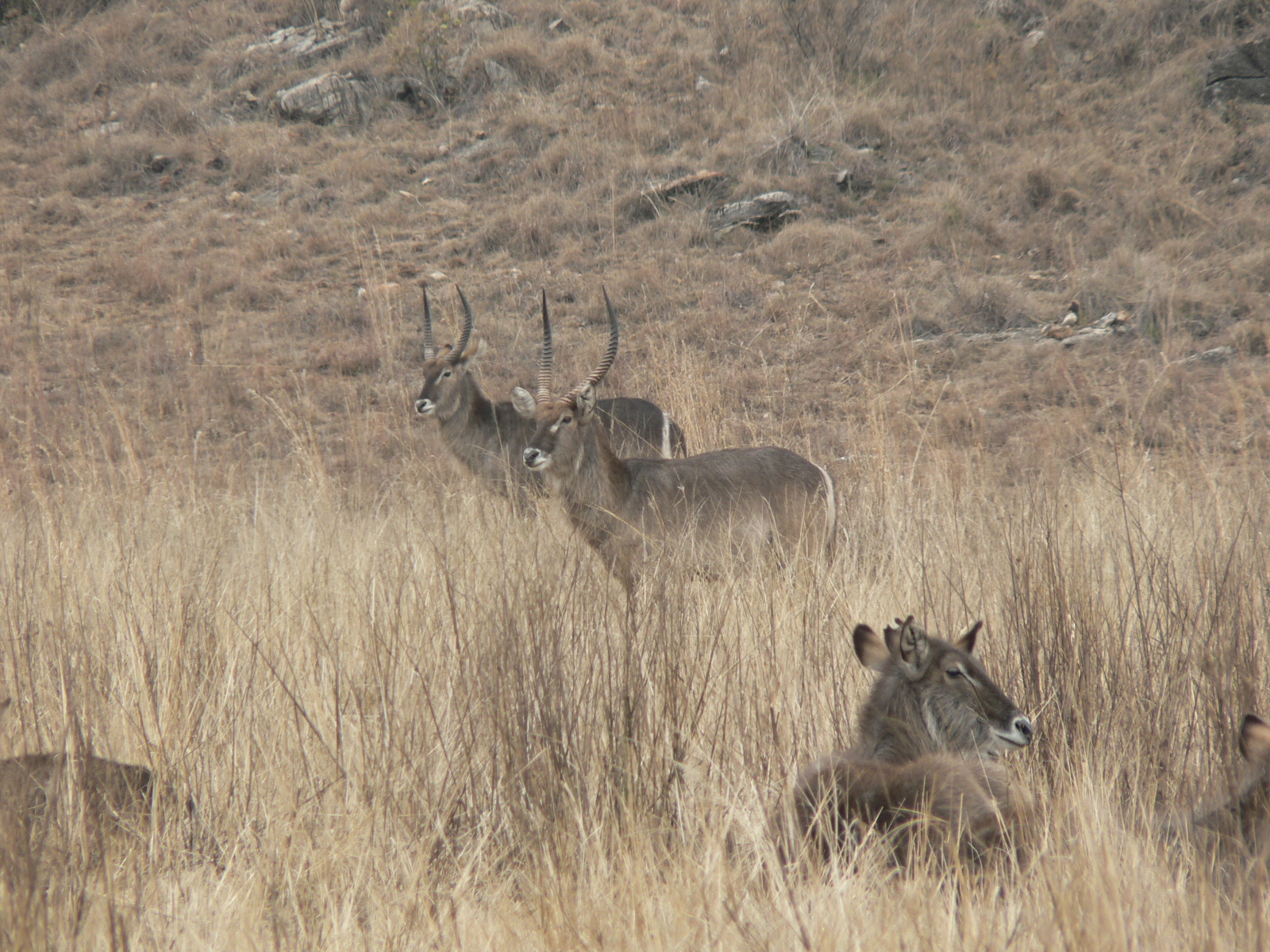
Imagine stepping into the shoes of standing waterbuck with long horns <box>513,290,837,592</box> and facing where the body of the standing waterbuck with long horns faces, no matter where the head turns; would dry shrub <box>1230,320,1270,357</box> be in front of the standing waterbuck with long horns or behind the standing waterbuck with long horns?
behind

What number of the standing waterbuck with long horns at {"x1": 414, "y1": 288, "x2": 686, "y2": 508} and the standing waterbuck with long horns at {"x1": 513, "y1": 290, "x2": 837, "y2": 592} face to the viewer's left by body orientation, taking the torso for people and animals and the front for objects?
2

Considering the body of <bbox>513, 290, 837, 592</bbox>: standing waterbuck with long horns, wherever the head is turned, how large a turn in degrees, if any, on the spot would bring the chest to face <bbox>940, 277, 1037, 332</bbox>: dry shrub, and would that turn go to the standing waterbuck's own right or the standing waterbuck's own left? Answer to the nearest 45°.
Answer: approximately 135° to the standing waterbuck's own right

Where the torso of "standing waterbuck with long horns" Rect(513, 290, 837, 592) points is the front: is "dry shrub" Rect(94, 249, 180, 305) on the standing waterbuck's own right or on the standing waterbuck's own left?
on the standing waterbuck's own right

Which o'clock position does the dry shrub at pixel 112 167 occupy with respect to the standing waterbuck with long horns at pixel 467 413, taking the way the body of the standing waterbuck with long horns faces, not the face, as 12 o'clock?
The dry shrub is roughly at 2 o'clock from the standing waterbuck with long horns.

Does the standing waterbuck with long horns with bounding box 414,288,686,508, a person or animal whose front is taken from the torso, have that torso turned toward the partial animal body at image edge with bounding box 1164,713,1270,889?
no

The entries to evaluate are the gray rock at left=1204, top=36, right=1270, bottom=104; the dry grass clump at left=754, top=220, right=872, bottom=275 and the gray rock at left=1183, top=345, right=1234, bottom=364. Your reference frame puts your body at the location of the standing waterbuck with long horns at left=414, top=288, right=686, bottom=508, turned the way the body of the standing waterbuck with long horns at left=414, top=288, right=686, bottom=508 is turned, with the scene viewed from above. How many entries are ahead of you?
0

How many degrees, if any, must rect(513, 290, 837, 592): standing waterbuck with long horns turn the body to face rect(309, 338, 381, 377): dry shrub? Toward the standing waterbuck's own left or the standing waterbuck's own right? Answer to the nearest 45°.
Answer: approximately 45° to the standing waterbuck's own right

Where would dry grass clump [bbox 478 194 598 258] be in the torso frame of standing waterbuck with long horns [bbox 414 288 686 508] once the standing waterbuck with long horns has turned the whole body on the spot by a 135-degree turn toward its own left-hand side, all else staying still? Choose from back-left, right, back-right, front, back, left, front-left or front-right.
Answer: back-left

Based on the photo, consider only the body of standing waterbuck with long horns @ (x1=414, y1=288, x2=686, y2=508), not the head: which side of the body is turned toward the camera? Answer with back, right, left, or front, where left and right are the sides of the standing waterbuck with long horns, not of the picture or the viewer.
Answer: left

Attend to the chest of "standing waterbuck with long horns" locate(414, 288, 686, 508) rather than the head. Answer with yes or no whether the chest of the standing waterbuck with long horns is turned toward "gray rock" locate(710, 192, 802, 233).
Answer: no

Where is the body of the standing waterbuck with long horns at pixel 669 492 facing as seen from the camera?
to the viewer's left

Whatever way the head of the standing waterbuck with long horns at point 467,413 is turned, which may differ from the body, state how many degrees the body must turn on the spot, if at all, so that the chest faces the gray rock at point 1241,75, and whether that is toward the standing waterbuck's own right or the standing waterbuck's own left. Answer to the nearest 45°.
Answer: approximately 135° to the standing waterbuck's own right

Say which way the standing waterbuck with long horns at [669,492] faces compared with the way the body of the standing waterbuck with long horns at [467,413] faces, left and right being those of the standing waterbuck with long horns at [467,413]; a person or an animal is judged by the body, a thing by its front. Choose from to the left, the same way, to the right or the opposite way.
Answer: the same way

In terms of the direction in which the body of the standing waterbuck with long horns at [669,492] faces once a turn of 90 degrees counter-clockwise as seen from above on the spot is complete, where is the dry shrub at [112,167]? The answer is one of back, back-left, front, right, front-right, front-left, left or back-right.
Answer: back-right

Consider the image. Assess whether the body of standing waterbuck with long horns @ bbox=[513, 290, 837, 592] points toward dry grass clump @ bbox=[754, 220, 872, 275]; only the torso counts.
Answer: no

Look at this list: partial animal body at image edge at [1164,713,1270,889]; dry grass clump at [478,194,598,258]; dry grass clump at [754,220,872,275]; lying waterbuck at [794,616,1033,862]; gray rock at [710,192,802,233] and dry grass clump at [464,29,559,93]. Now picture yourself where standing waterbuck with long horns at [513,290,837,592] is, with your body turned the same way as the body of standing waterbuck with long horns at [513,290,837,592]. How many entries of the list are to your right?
4
